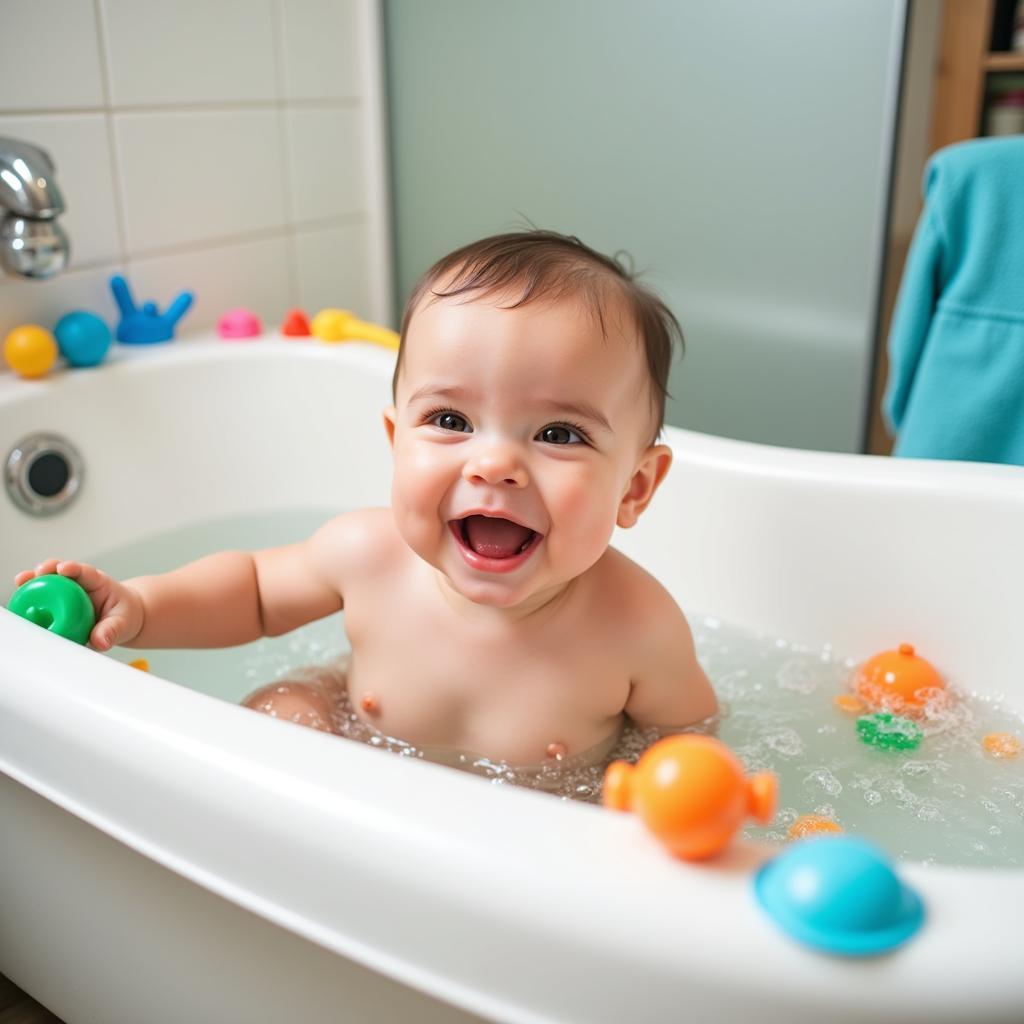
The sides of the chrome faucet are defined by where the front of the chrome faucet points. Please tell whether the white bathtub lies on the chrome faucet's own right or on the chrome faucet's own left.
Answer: on the chrome faucet's own right

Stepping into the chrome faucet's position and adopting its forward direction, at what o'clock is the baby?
The baby is roughly at 2 o'clock from the chrome faucet.

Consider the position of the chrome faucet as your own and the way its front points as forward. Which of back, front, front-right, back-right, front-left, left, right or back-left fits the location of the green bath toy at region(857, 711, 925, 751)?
front-right

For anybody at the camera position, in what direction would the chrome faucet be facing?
facing to the right of the viewer

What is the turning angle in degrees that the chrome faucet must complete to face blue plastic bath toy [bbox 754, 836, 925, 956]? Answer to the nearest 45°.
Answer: approximately 90° to its right

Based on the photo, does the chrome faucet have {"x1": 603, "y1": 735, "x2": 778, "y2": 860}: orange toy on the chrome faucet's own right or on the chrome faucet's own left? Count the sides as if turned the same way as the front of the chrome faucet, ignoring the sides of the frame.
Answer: on the chrome faucet's own right

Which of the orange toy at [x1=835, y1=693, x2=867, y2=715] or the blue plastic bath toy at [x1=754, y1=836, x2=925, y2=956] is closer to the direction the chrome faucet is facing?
the orange toy

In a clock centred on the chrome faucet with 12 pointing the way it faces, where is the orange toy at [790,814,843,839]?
The orange toy is roughly at 2 o'clock from the chrome faucet.
